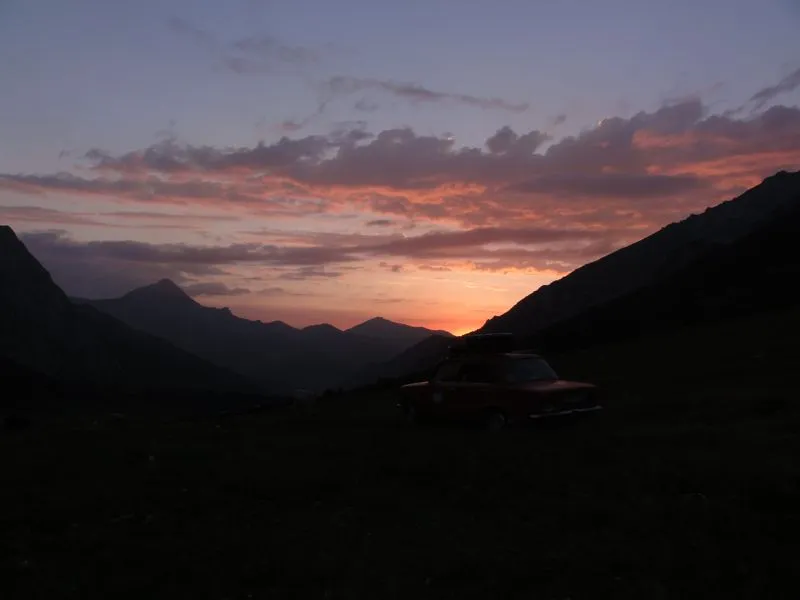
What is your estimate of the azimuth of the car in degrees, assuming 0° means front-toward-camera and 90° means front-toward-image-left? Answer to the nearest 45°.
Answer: approximately 315°
